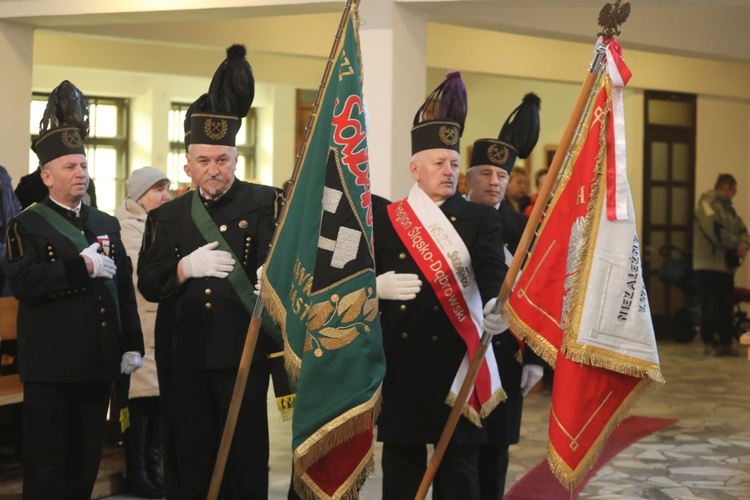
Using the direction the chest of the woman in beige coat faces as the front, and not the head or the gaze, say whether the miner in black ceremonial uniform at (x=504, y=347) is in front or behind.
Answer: in front

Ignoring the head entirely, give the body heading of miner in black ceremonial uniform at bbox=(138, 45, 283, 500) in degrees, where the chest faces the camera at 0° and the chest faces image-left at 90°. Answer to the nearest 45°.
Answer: approximately 0°

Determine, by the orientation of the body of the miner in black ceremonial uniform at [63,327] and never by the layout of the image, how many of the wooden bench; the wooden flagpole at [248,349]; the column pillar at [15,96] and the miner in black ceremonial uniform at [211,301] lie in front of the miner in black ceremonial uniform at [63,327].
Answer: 2

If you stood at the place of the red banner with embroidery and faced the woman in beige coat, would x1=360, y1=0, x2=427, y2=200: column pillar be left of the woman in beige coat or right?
right

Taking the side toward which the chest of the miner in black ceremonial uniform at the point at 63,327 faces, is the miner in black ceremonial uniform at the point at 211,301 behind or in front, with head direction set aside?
in front

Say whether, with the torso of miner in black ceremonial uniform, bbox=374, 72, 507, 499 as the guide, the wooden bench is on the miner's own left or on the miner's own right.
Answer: on the miner's own right

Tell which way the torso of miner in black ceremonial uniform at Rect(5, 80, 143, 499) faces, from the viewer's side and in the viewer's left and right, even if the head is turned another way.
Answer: facing the viewer and to the right of the viewer

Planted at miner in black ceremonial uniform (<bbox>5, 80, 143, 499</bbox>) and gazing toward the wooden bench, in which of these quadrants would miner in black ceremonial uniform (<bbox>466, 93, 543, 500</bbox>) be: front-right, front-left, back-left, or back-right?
back-right

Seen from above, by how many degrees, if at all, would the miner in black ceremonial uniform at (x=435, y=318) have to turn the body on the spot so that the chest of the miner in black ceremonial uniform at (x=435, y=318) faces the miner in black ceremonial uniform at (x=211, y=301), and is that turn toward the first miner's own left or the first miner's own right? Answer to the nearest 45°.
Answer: approximately 90° to the first miner's own right
